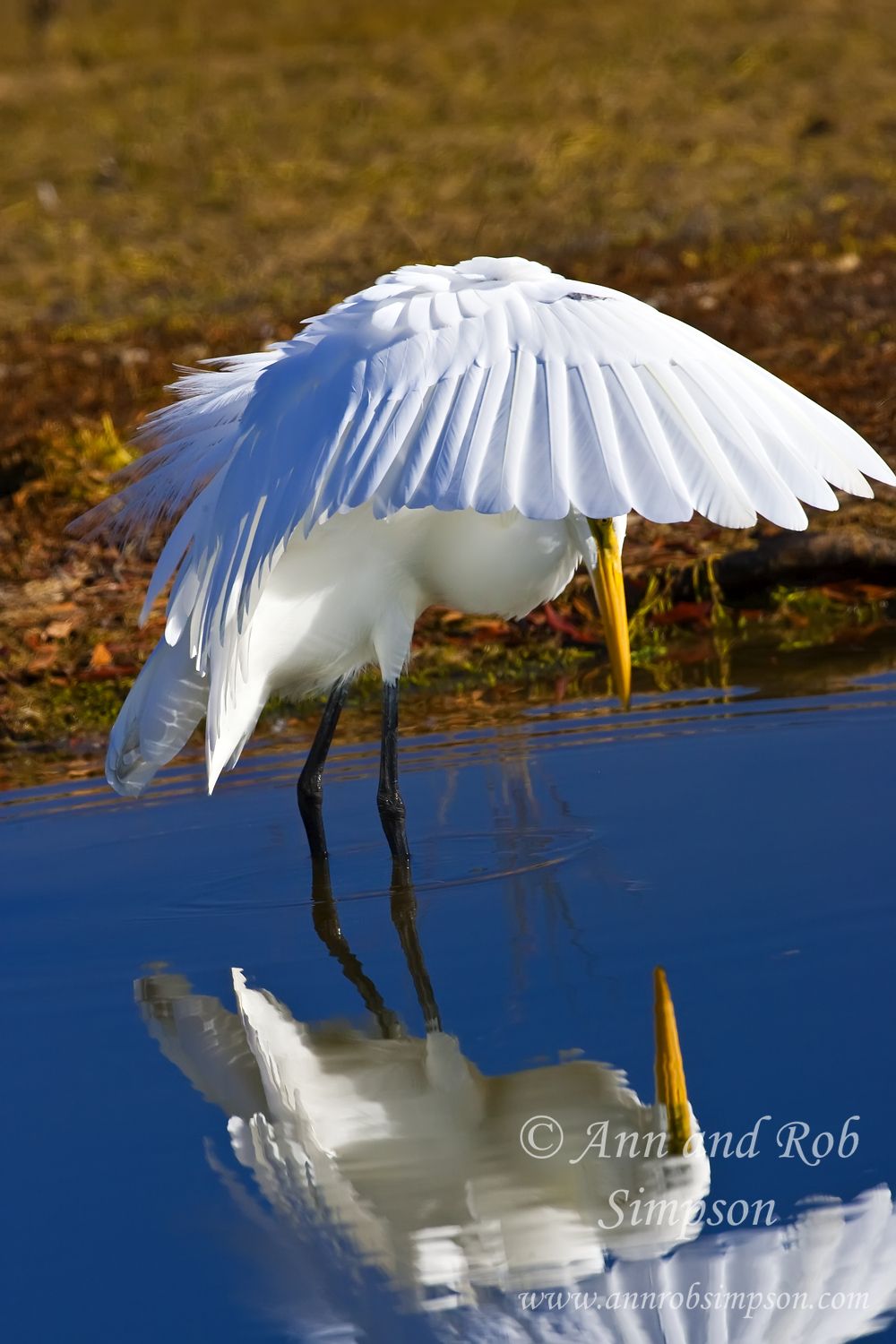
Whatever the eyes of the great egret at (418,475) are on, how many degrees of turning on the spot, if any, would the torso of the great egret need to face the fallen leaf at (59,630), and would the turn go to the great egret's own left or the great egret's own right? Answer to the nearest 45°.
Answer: approximately 135° to the great egret's own left

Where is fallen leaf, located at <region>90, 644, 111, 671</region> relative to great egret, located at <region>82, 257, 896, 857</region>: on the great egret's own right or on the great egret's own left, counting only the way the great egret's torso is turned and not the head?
on the great egret's own left

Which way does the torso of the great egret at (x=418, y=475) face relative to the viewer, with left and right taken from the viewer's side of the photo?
facing to the right of the viewer
